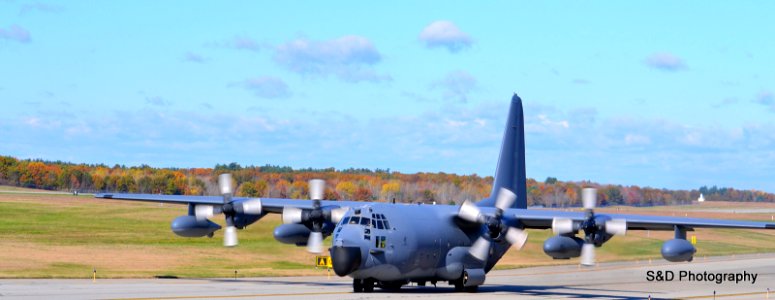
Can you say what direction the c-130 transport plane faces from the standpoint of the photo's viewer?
facing the viewer and to the left of the viewer
